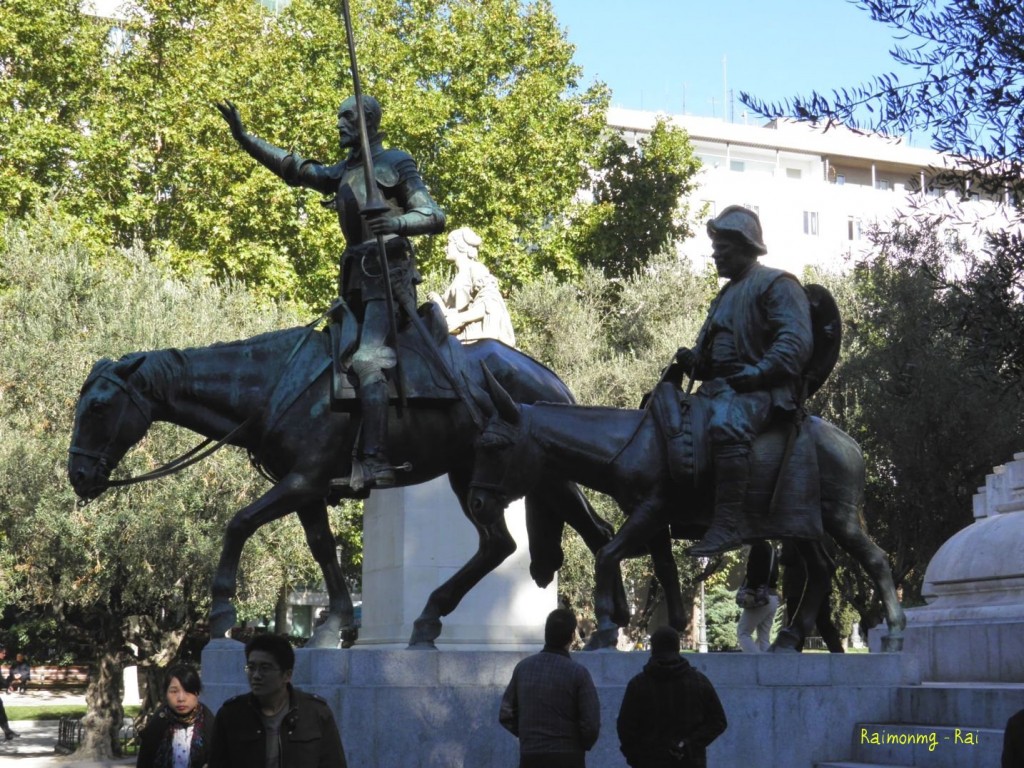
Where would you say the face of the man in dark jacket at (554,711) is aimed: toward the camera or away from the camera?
away from the camera

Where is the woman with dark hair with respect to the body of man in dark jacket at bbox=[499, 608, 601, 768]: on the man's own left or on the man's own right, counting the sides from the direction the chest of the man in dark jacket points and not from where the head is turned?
on the man's own left

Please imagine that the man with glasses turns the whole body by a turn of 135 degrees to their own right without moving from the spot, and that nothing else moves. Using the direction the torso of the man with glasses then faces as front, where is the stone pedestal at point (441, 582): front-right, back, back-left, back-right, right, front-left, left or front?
front-right

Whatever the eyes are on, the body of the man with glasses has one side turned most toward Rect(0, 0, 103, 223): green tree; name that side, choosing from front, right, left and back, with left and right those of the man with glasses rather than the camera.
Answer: back

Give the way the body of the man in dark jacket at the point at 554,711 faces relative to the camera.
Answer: away from the camera

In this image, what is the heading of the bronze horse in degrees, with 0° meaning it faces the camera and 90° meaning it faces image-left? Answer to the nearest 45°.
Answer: approximately 90°

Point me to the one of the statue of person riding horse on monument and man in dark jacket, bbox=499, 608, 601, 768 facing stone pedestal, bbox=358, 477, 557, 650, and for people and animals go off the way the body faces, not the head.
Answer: the man in dark jacket

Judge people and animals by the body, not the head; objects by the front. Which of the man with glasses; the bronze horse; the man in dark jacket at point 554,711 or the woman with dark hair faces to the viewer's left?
the bronze horse

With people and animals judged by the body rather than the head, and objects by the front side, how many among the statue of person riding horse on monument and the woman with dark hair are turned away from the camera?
0

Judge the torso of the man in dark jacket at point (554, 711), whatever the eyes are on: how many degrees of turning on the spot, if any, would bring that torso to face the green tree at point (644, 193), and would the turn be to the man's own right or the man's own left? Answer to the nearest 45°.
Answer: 0° — they already face it
